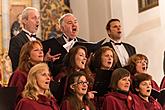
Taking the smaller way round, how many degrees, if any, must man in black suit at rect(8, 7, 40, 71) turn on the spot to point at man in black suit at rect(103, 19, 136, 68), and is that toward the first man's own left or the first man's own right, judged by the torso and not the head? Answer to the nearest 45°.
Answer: approximately 45° to the first man's own left

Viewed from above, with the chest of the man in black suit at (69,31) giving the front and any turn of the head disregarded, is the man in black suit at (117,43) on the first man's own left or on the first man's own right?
on the first man's own left

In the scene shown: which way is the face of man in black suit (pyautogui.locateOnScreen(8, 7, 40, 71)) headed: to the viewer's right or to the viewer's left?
to the viewer's right

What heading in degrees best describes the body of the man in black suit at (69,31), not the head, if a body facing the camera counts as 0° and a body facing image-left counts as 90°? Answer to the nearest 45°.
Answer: approximately 315°

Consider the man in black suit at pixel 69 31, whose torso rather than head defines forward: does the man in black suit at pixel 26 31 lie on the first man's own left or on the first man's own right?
on the first man's own right

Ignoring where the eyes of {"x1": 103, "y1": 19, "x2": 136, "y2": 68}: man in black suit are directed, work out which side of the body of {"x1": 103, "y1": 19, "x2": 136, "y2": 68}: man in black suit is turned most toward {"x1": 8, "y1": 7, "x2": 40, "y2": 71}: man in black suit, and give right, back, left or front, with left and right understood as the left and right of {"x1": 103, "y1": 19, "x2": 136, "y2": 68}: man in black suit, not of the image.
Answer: right
